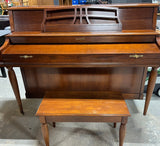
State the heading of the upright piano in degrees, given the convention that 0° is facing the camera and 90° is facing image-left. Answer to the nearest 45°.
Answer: approximately 0°
